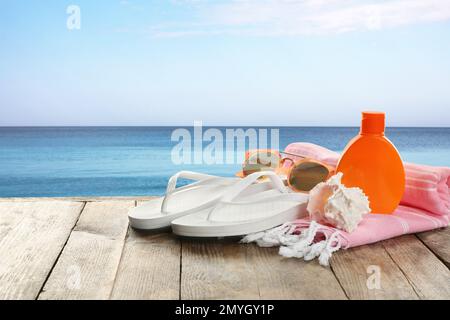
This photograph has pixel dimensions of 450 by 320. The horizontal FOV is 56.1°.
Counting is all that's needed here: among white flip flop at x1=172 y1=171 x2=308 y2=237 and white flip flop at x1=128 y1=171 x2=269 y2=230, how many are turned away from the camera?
0

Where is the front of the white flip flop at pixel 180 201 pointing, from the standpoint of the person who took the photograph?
facing the viewer and to the left of the viewer

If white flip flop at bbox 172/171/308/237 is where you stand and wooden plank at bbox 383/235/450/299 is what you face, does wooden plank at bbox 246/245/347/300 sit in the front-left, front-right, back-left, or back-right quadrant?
front-right

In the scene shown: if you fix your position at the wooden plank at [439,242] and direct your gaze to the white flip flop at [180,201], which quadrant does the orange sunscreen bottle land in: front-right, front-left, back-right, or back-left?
front-right

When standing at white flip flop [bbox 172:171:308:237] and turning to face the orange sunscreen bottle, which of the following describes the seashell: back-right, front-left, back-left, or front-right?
front-right

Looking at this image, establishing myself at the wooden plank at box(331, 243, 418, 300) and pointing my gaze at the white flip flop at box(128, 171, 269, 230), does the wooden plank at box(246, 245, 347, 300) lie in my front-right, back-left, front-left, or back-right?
front-left

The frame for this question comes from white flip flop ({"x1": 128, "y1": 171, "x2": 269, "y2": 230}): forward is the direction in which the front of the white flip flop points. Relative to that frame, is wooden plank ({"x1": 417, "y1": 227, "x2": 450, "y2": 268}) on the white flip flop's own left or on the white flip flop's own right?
on the white flip flop's own left
